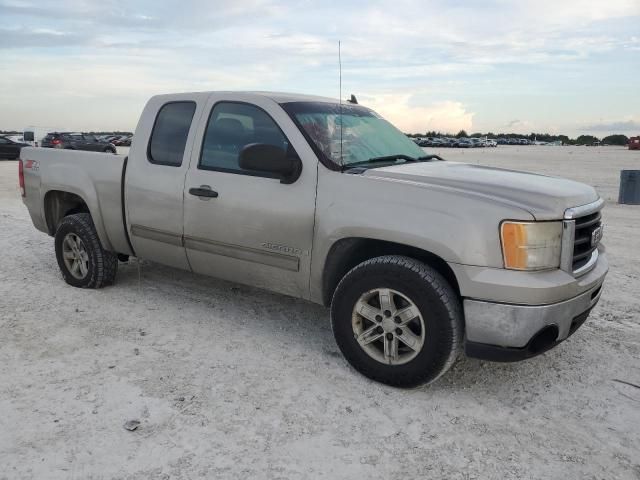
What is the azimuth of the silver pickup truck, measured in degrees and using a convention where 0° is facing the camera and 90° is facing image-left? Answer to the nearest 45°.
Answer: approximately 315°

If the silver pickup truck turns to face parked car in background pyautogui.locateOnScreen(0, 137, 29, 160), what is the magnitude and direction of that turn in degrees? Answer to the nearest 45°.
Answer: approximately 180°
